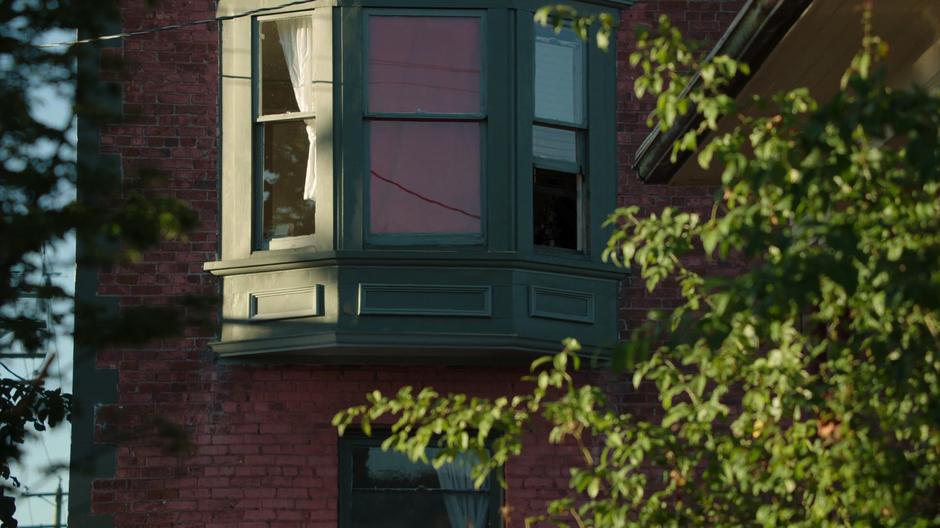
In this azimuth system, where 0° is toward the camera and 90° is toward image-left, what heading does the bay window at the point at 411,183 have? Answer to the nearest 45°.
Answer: approximately 0°

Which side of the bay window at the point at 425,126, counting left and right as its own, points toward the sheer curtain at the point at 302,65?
right
